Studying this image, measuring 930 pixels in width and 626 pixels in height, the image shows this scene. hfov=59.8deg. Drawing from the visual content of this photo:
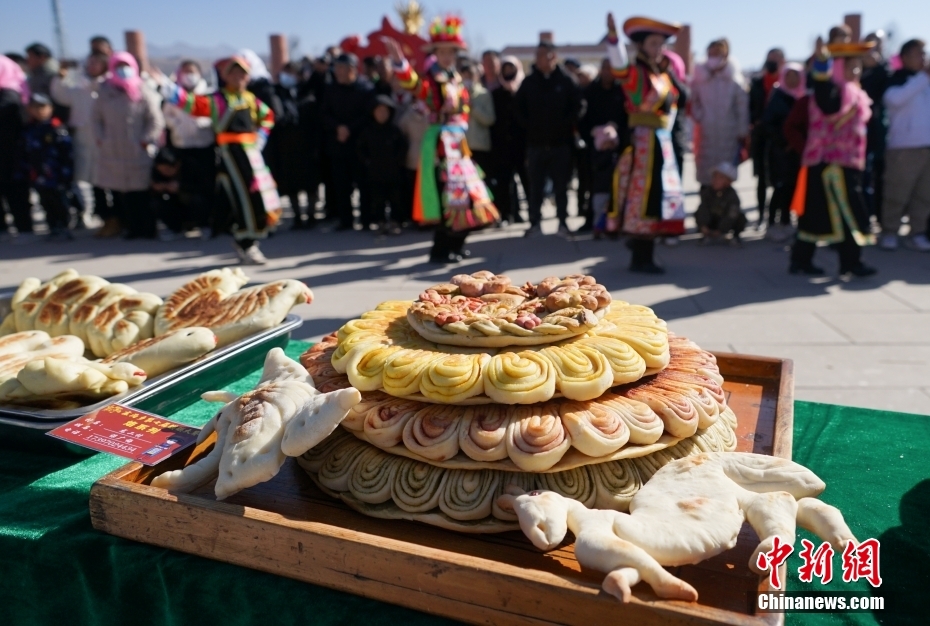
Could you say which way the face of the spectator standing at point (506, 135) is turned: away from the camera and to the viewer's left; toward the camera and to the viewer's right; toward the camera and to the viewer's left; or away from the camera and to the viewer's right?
toward the camera and to the viewer's left

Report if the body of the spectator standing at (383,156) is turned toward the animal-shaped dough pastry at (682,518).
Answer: yes

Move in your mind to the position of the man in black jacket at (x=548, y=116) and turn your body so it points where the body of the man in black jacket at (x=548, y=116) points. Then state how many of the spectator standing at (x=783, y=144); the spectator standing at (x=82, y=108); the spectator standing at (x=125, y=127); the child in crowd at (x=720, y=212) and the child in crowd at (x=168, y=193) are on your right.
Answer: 3

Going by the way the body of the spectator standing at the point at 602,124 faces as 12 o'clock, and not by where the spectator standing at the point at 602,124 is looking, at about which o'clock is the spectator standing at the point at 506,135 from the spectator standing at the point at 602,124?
the spectator standing at the point at 506,135 is roughly at 4 o'clock from the spectator standing at the point at 602,124.

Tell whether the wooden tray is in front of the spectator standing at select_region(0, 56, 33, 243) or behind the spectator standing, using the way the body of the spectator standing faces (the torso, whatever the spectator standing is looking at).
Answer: in front

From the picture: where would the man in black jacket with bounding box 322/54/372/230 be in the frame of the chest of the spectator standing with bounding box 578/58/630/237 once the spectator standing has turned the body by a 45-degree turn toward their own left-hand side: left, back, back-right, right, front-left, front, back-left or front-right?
back-right

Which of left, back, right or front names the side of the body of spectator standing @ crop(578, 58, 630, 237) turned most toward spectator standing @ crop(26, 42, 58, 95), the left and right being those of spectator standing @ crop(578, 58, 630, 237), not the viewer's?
right

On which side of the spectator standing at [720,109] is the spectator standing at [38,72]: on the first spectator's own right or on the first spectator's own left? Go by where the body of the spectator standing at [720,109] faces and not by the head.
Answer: on the first spectator's own right

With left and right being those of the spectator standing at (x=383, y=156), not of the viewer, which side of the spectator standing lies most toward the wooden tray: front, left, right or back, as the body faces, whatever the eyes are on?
front
